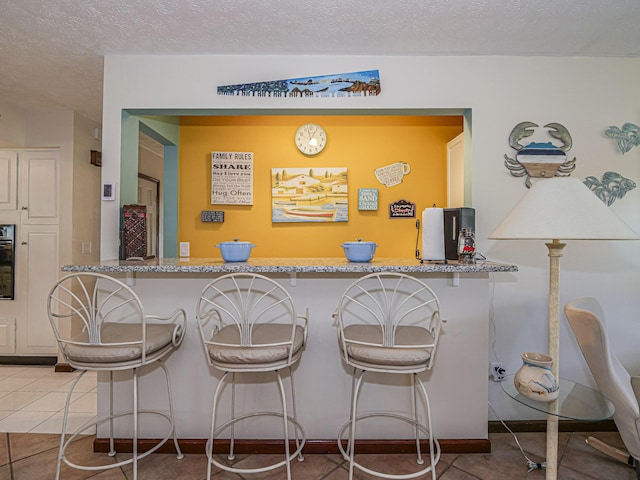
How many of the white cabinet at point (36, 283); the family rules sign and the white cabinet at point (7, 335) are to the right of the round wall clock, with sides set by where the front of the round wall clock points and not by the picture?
3

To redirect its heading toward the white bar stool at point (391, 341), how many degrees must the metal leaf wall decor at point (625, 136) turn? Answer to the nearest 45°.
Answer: approximately 45° to its right

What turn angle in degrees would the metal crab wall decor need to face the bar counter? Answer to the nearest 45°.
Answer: approximately 45° to its right

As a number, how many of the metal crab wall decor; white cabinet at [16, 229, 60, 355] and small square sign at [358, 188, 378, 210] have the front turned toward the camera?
3

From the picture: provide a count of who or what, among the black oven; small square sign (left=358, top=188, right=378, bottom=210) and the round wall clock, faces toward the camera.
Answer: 3

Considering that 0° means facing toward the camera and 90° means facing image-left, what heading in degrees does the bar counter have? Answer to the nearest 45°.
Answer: approximately 0°

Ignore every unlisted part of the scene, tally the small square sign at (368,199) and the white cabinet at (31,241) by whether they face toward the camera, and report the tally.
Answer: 2

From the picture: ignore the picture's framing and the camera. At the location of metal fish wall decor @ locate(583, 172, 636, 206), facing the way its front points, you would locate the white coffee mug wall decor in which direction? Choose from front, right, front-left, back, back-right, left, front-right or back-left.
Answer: right

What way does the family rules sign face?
toward the camera

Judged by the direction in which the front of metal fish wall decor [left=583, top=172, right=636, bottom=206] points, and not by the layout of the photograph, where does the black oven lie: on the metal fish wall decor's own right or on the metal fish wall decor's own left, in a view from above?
on the metal fish wall decor's own right

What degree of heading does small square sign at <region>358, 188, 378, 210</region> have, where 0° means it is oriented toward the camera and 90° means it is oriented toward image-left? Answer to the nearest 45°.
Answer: approximately 0°

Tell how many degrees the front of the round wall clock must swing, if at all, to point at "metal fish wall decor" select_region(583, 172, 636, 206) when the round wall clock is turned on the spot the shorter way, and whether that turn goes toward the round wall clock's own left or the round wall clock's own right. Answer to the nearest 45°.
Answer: approximately 45° to the round wall clock's own left

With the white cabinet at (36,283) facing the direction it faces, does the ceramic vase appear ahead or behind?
ahead

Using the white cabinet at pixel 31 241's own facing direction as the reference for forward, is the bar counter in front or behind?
in front

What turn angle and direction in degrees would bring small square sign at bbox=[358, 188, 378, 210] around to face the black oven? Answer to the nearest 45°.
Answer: approximately 90° to its right

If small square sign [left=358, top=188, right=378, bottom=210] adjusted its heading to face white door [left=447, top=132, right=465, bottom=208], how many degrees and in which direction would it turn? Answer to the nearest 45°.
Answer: approximately 90° to its left

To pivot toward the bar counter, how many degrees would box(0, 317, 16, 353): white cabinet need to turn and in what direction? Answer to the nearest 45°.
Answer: approximately 45° to its left
